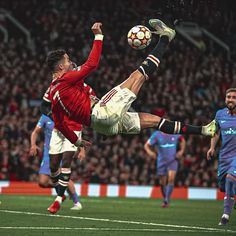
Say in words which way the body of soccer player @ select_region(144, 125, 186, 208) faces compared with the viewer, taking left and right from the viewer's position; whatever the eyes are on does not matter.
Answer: facing the viewer

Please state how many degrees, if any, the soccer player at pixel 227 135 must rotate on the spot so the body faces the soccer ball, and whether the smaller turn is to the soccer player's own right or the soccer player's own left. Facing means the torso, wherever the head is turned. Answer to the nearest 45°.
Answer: approximately 45° to the soccer player's own right

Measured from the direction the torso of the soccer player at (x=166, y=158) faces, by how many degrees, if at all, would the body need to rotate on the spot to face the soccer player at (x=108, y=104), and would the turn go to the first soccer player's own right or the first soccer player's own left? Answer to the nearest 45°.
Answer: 0° — they already face them

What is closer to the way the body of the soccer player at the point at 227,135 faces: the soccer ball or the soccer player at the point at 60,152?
the soccer ball

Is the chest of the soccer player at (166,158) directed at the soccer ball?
yes

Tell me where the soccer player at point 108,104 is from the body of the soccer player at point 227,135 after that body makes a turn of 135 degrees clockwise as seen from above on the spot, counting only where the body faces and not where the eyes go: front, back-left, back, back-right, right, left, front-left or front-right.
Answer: left
